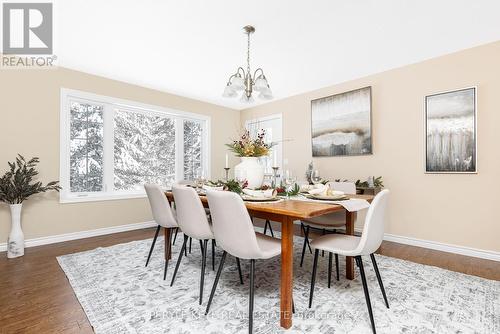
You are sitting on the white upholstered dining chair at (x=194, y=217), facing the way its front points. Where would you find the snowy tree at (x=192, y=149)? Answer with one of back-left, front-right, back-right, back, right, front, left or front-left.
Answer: front-left

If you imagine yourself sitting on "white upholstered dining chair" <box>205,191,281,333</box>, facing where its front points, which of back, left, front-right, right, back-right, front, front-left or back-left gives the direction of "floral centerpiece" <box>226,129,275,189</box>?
front-left

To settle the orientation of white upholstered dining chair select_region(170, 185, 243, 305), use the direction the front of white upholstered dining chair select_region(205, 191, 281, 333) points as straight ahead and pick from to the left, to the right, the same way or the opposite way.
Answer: the same way

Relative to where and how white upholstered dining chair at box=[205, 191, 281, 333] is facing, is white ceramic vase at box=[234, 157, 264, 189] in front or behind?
in front

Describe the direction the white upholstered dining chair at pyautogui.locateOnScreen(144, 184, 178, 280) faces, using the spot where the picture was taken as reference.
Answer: facing away from the viewer and to the right of the viewer

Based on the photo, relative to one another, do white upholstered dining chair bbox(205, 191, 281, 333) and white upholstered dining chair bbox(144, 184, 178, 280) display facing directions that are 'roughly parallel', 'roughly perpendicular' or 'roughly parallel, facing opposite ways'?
roughly parallel

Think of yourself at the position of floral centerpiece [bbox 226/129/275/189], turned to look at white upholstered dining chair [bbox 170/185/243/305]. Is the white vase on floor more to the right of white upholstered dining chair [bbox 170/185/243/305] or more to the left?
right

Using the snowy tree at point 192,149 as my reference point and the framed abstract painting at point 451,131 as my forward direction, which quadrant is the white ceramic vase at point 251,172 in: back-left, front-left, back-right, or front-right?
front-right

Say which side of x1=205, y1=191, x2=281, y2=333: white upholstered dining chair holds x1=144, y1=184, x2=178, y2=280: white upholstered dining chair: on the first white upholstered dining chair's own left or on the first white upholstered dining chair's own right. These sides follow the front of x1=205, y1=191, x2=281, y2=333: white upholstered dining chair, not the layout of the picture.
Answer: on the first white upholstered dining chair's own left

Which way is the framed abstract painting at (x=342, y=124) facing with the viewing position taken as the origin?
facing the viewer and to the left of the viewer

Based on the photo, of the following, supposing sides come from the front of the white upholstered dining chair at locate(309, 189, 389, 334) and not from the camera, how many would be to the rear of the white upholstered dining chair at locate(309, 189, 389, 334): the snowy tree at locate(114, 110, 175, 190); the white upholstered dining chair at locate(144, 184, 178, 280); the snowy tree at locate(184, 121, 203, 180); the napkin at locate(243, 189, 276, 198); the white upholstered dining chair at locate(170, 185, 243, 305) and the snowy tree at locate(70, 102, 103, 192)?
0

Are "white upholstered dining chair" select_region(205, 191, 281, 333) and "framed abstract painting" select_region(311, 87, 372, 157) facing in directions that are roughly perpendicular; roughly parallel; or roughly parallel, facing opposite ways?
roughly parallel, facing opposite ways

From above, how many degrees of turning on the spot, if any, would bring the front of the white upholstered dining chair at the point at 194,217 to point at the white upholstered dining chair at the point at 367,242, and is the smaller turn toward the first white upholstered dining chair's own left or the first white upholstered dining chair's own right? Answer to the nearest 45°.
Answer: approximately 90° to the first white upholstered dining chair's own right

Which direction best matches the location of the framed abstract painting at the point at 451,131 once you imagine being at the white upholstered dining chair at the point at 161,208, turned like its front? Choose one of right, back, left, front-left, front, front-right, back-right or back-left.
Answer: front-right

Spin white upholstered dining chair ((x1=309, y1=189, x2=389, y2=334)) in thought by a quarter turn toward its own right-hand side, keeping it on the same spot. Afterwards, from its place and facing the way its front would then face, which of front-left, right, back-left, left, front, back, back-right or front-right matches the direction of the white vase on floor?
back-left

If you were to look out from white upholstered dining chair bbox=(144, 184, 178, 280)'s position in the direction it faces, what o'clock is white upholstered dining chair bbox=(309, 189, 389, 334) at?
white upholstered dining chair bbox=(309, 189, 389, 334) is roughly at 3 o'clock from white upholstered dining chair bbox=(144, 184, 178, 280).

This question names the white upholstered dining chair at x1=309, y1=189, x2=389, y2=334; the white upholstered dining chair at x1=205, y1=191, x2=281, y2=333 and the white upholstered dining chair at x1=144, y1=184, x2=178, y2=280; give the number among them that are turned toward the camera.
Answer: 0

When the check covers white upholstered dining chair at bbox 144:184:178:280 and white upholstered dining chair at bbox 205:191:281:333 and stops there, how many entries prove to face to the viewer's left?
0

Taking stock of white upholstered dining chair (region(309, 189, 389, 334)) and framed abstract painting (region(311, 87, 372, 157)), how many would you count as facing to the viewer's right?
0

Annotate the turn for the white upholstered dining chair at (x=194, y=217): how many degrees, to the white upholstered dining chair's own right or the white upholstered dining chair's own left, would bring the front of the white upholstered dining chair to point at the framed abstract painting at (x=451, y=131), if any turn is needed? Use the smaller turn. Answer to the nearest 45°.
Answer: approximately 45° to the white upholstered dining chair's own right
